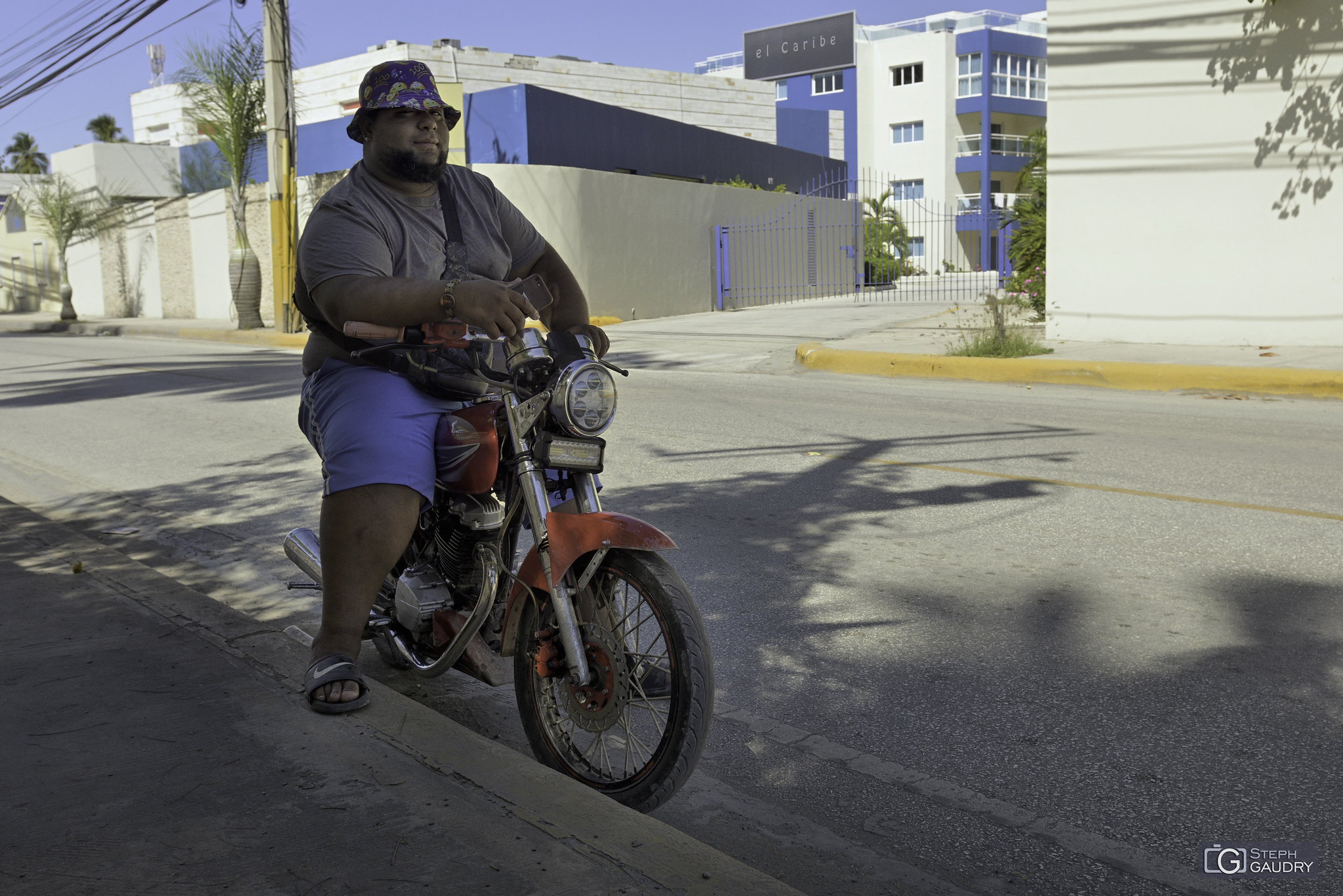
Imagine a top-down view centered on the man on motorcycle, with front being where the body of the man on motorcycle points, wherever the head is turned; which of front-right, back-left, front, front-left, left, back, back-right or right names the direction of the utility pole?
back-left

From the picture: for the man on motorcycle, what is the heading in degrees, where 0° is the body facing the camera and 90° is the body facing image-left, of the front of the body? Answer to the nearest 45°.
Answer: approximately 315°

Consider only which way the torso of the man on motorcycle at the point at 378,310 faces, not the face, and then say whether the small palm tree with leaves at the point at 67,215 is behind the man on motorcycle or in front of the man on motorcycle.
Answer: behind

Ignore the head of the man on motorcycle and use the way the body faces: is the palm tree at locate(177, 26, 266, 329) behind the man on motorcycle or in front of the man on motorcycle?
behind

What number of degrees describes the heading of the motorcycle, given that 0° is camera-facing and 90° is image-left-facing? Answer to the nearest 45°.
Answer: approximately 315°

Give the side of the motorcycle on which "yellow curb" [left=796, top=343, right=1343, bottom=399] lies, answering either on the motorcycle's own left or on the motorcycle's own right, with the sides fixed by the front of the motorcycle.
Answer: on the motorcycle's own left

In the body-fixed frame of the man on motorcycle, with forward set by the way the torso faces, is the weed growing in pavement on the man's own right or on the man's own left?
on the man's own left

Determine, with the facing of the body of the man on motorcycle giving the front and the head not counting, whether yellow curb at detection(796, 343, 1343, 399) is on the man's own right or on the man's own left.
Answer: on the man's own left

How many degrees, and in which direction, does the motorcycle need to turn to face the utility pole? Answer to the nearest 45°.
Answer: approximately 135° to its left

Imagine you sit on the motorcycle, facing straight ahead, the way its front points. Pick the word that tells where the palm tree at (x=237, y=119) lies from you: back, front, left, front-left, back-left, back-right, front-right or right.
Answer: back-left

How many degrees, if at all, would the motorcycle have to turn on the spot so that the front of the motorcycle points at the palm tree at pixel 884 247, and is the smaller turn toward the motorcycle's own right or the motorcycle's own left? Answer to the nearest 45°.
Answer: approximately 135° to the motorcycle's own left

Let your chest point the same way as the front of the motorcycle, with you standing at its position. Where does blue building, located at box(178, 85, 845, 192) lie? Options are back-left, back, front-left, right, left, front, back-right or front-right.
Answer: back-left

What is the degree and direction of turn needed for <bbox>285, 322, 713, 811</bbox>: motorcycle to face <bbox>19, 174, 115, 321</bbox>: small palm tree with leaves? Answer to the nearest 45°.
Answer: approximately 135° to its left
